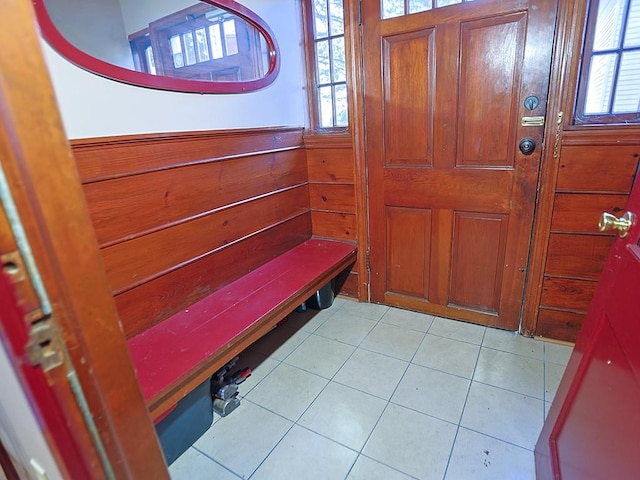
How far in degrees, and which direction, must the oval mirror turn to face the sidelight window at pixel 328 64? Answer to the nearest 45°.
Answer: approximately 90° to its left

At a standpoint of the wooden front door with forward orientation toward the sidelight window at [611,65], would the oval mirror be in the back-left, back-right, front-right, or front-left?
back-right

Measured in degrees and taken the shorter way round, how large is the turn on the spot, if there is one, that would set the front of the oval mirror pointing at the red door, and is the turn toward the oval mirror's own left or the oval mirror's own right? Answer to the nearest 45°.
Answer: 0° — it already faces it

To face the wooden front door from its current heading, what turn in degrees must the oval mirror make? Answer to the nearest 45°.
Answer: approximately 45° to its left

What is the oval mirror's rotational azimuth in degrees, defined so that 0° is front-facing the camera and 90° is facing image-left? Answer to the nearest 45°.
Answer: approximately 315°

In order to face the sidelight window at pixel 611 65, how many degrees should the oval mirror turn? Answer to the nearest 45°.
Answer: approximately 45° to its left

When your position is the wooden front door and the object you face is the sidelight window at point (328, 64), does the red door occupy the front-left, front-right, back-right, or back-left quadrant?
back-left

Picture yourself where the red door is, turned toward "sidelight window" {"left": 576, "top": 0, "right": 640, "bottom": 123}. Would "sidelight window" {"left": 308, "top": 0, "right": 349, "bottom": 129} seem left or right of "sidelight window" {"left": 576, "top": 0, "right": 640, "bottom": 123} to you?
left
